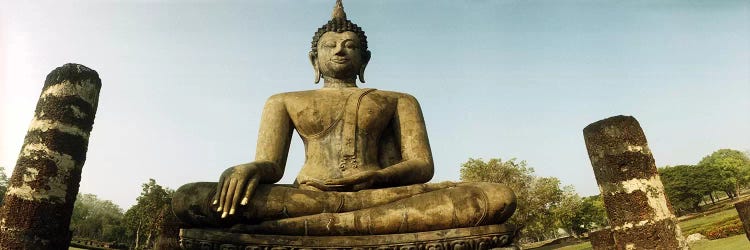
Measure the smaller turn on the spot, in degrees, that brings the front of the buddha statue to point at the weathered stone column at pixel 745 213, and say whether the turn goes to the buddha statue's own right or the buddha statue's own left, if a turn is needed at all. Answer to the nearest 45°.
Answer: approximately 90° to the buddha statue's own left

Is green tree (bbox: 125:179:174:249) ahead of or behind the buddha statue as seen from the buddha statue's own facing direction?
behind

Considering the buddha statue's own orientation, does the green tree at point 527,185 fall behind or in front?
behind

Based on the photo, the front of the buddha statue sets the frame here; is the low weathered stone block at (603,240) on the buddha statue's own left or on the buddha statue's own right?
on the buddha statue's own left

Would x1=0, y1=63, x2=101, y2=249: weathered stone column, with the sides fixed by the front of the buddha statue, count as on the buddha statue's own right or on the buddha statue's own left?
on the buddha statue's own right

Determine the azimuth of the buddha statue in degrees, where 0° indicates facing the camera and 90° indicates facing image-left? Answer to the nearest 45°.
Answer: approximately 0°
